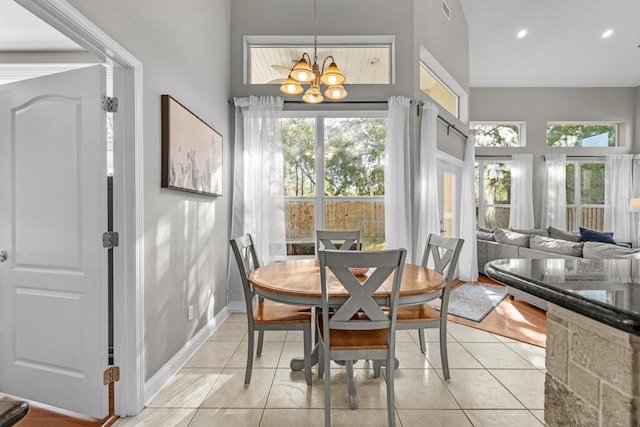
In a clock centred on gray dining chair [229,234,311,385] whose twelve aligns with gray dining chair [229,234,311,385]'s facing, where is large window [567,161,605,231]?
The large window is roughly at 11 o'clock from the gray dining chair.

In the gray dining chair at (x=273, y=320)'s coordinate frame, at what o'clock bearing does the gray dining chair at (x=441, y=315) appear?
the gray dining chair at (x=441, y=315) is roughly at 12 o'clock from the gray dining chair at (x=273, y=320).

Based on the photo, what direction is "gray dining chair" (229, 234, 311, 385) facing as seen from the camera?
to the viewer's right

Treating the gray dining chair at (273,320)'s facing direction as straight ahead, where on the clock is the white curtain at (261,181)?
The white curtain is roughly at 9 o'clock from the gray dining chair.
